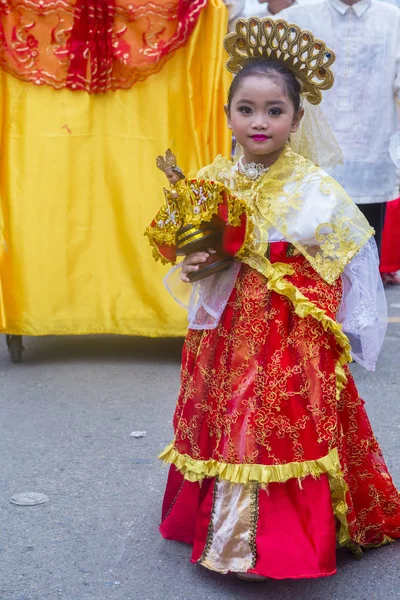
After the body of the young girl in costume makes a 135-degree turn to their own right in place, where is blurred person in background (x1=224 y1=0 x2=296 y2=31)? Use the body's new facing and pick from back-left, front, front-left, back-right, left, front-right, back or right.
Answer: front

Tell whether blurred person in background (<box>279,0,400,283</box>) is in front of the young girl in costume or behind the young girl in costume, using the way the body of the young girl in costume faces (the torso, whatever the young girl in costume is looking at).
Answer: behind

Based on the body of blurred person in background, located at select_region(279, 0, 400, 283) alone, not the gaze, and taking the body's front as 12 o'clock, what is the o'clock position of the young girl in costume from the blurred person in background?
The young girl in costume is roughly at 12 o'clock from the blurred person in background.

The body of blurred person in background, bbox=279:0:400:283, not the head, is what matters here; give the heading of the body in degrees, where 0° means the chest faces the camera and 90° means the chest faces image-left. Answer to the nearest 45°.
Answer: approximately 0°

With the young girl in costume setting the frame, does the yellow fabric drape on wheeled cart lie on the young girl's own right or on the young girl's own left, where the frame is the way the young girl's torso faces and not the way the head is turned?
on the young girl's own right

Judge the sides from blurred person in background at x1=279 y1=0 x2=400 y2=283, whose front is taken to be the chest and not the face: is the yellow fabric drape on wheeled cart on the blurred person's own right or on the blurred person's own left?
on the blurred person's own right

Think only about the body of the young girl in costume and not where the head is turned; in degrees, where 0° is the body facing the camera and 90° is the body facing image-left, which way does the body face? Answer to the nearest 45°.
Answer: approximately 45°

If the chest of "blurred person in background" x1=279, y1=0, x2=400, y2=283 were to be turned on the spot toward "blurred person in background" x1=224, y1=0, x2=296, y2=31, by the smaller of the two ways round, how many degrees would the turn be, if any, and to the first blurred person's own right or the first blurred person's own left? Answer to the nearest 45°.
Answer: approximately 135° to the first blurred person's own right
